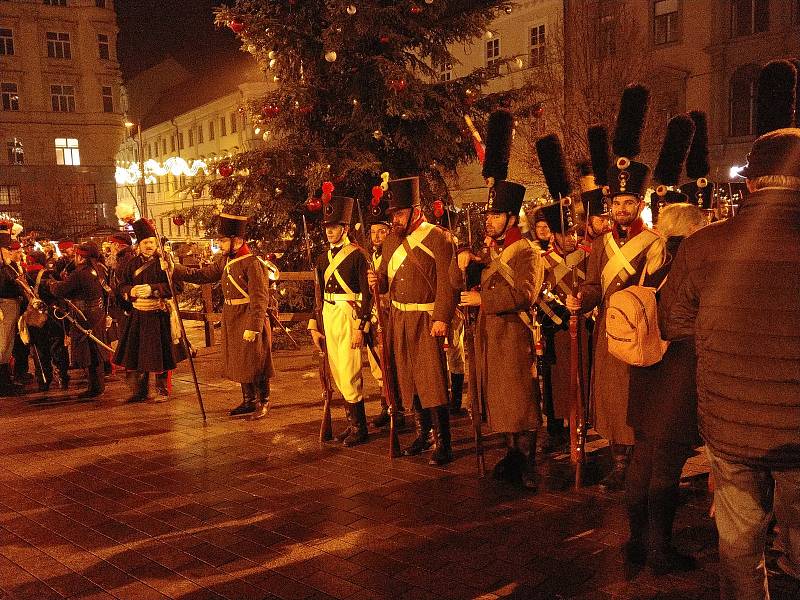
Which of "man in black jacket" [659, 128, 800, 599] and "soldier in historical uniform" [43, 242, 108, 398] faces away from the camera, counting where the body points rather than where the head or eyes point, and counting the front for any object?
the man in black jacket

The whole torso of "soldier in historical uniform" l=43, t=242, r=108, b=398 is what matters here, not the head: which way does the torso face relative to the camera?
to the viewer's left

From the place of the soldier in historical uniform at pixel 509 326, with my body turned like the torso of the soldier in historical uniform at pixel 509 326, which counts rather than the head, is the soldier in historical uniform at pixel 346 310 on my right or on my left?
on my right

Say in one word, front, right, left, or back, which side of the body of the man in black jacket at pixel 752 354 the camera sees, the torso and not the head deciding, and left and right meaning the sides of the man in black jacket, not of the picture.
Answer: back

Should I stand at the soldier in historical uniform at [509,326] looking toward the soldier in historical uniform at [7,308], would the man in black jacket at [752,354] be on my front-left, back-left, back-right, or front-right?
back-left
